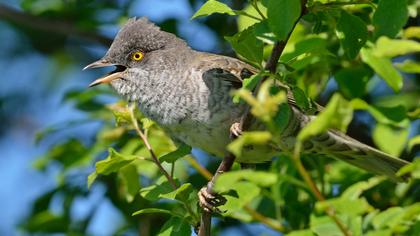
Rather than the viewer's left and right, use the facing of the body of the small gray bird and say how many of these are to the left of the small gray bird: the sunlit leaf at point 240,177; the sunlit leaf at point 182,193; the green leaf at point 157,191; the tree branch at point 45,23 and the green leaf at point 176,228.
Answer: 4

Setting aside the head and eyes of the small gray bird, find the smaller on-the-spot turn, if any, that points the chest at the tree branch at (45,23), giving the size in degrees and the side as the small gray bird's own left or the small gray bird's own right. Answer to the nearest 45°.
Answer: approximately 45° to the small gray bird's own right

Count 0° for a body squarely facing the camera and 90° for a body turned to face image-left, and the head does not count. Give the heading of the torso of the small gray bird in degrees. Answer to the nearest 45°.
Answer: approximately 90°
